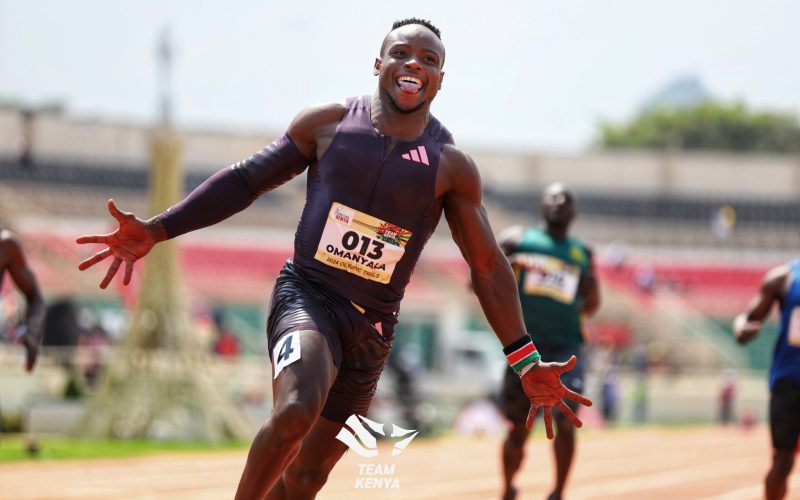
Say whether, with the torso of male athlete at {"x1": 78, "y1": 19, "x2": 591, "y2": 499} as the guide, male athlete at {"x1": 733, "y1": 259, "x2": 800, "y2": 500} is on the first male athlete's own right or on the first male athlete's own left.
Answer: on the first male athlete's own left

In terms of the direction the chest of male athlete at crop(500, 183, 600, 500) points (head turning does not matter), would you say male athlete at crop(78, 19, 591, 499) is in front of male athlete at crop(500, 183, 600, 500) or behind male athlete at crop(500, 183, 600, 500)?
in front

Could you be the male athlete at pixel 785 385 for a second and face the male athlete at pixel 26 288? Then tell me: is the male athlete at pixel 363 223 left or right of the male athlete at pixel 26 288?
left

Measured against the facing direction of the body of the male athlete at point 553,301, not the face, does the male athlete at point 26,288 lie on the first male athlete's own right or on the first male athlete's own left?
on the first male athlete's own right

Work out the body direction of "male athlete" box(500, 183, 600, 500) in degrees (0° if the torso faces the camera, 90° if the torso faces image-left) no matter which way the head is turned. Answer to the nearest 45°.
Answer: approximately 0°

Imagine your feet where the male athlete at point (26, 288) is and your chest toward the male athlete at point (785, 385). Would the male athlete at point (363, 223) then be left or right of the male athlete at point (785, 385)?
right

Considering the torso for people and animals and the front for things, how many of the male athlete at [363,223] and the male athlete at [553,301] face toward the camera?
2

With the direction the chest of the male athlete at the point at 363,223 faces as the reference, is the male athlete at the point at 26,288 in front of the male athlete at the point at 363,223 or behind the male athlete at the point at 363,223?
behind
